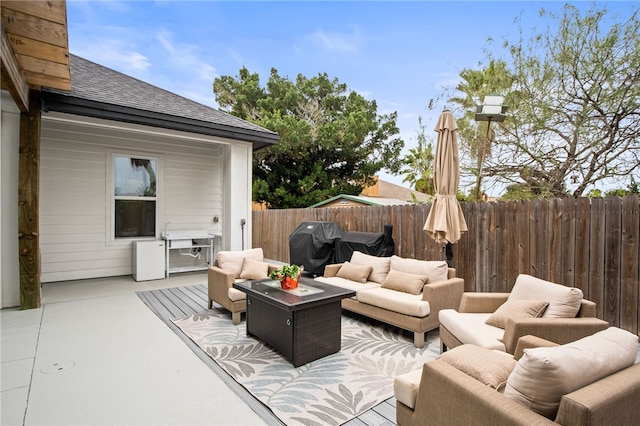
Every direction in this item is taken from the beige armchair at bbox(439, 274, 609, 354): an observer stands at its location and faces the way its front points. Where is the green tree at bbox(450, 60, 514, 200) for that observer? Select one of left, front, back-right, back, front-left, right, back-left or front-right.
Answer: back-right

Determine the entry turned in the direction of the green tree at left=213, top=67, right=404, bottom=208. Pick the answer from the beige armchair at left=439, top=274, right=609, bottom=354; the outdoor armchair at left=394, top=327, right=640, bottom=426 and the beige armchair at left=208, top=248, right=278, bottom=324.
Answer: the outdoor armchair

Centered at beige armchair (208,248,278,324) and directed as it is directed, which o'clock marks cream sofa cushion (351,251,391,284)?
The cream sofa cushion is roughly at 11 o'clock from the beige armchair.

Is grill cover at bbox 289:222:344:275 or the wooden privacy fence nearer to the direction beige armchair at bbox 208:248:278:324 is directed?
the wooden privacy fence

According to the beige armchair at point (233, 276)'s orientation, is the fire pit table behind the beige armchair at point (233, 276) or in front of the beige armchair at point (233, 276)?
in front

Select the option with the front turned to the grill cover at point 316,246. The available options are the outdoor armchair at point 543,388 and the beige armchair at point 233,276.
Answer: the outdoor armchair

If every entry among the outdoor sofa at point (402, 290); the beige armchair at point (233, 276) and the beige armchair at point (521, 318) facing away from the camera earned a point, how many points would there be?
0

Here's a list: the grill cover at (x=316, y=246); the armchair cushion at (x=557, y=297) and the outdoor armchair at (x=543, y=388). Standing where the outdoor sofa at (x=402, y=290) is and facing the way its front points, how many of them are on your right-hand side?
1

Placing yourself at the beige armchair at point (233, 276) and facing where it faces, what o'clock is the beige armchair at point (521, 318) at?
the beige armchair at point (521, 318) is roughly at 12 o'clock from the beige armchair at point (233, 276).

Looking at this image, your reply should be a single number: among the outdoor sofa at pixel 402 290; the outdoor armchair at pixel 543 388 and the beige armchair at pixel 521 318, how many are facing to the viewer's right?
0

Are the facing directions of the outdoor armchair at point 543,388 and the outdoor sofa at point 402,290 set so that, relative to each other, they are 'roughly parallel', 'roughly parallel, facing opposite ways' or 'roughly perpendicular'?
roughly perpendicular

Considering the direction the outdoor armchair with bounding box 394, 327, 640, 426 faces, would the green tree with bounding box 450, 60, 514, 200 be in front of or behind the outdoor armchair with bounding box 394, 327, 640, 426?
in front

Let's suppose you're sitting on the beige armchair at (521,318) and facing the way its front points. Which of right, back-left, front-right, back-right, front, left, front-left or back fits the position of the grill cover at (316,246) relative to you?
right

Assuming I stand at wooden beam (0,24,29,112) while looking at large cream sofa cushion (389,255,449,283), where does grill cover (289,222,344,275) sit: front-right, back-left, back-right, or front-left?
front-left

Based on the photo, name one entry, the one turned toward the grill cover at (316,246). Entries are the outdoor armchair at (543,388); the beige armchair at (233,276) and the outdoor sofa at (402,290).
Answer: the outdoor armchair at (543,388)

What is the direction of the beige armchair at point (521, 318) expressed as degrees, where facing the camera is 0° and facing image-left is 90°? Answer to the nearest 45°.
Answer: approximately 45°

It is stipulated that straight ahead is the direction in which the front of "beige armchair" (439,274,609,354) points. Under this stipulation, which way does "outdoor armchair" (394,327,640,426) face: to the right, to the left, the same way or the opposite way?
to the right

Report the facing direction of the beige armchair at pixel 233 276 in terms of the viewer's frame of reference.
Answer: facing the viewer and to the right of the viewer

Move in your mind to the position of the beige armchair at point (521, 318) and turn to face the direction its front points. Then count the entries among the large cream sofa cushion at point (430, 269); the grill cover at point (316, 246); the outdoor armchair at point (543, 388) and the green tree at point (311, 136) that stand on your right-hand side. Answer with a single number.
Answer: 3

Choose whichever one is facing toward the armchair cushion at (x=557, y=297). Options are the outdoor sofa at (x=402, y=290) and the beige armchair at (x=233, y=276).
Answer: the beige armchair

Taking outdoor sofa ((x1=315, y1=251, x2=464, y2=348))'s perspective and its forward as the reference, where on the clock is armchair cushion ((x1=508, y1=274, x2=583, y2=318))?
The armchair cushion is roughly at 9 o'clock from the outdoor sofa.
